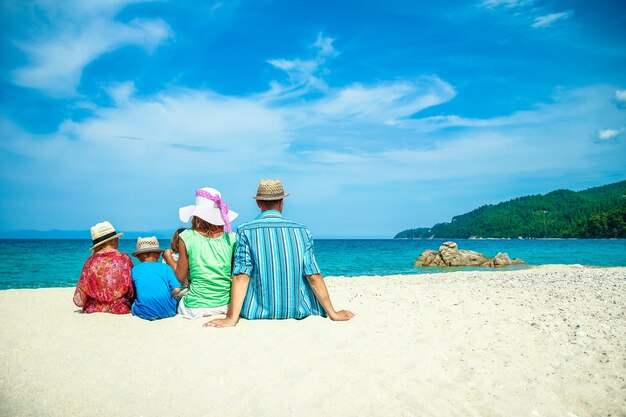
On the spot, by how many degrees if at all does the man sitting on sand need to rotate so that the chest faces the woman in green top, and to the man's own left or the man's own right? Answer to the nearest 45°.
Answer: approximately 45° to the man's own left

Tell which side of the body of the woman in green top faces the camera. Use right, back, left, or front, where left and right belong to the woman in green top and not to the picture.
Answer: back

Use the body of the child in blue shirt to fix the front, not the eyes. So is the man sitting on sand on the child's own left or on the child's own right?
on the child's own right

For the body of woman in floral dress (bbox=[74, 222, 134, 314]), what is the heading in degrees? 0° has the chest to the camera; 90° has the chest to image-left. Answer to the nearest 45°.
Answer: approximately 180°

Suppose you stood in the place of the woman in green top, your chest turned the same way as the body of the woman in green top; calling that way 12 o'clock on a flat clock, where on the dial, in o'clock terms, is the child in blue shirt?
The child in blue shirt is roughly at 10 o'clock from the woman in green top.

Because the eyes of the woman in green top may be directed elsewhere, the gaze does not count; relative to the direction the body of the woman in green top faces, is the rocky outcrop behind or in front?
in front

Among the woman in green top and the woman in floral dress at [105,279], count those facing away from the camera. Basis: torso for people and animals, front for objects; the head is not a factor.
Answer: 2

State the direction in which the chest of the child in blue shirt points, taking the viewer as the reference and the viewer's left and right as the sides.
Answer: facing away from the viewer

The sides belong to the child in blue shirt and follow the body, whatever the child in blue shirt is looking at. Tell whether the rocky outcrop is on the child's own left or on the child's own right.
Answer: on the child's own right

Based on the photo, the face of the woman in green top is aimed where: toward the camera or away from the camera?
away from the camera

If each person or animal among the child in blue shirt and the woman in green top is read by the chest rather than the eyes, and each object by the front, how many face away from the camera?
2

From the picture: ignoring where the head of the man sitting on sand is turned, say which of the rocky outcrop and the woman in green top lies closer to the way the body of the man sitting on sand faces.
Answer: the rocky outcrop

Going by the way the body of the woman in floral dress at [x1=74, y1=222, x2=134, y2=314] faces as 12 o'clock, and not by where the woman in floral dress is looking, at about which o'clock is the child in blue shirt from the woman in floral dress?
The child in blue shirt is roughly at 4 o'clock from the woman in floral dress.

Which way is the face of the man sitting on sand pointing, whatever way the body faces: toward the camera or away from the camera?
away from the camera

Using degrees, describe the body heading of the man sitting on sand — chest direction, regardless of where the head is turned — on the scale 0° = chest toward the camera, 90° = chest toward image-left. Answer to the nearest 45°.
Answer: approximately 180°
